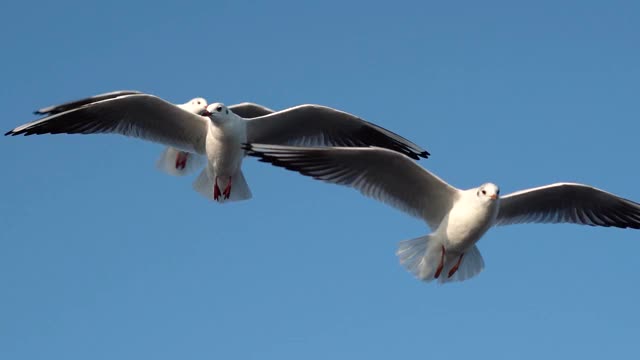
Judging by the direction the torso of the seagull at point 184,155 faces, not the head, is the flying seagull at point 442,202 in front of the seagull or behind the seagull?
in front

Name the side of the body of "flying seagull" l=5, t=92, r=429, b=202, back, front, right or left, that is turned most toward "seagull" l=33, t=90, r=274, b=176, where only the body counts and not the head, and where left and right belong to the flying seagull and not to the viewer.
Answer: back

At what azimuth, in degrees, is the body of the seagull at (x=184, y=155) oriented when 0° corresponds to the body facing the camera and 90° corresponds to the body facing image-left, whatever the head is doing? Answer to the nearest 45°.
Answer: approximately 315°

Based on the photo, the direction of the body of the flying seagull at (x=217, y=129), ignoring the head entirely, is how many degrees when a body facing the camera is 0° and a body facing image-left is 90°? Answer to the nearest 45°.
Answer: approximately 0°

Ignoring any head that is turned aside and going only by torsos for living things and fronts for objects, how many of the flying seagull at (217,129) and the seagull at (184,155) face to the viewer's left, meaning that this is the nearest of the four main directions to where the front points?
0

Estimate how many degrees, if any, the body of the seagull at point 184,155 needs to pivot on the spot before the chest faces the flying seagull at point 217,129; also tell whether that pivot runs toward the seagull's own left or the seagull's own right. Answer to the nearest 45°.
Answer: approximately 45° to the seagull's own right

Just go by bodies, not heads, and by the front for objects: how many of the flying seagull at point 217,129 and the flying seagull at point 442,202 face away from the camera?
0

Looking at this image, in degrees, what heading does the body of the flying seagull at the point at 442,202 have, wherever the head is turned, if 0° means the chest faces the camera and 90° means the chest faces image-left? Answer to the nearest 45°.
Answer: approximately 315°
